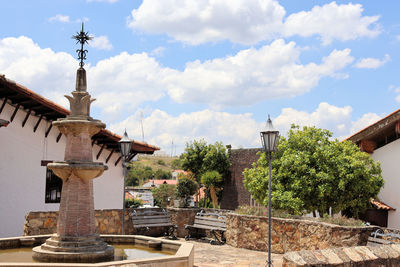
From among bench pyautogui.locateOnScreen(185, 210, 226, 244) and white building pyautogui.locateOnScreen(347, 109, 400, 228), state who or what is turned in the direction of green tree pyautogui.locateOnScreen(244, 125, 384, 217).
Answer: the white building

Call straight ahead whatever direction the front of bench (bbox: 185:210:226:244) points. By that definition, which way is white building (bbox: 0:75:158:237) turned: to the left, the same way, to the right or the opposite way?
to the left

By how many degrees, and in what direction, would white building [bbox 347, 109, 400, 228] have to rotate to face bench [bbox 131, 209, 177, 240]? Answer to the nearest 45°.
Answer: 0° — it already faces it

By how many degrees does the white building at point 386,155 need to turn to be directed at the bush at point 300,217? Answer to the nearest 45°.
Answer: approximately 45° to its left

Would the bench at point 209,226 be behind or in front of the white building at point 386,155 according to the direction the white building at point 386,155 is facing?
in front

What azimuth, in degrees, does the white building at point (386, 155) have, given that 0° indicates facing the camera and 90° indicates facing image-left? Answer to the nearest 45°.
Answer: approximately 45°

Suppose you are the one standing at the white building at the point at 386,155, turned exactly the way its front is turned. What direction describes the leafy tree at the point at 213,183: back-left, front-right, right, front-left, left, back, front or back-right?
right

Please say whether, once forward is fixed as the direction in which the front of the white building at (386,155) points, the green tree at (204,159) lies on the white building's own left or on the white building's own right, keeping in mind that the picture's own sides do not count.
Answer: on the white building's own right

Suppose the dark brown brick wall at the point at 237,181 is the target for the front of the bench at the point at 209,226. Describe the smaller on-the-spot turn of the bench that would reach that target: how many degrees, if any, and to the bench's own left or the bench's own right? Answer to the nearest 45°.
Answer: approximately 135° to the bench's own right

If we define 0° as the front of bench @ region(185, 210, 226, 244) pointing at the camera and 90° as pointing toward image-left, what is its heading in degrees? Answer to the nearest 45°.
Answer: approximately 45°

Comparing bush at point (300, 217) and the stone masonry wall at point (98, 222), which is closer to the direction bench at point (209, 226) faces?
the stone masonry wall

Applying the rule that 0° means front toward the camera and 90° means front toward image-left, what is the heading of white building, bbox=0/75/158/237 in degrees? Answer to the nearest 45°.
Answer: approximately 315°
